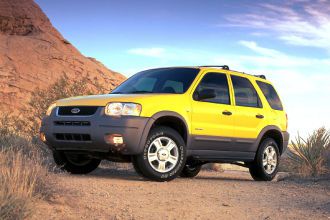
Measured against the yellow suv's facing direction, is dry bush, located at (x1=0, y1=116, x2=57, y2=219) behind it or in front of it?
in front

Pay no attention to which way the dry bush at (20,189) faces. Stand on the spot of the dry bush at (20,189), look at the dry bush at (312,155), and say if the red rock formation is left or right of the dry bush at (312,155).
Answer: left

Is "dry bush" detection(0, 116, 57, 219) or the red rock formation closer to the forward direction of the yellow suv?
the dry bush

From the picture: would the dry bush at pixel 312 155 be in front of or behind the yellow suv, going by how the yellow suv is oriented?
behind

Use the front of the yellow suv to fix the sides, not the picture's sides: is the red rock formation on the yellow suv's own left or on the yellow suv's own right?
on the yellow suv's own right

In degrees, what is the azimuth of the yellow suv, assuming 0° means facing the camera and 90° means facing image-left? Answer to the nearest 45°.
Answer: approximately 45°
